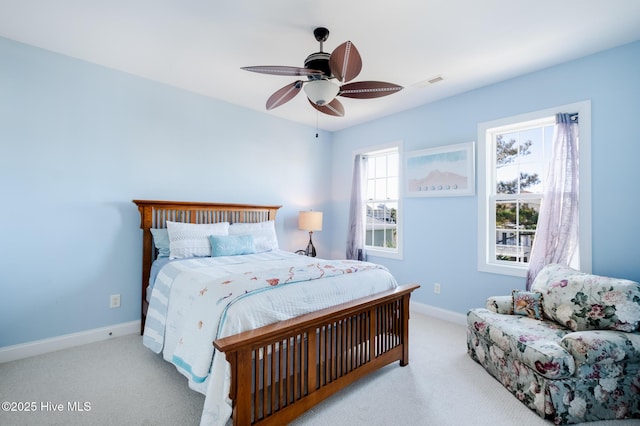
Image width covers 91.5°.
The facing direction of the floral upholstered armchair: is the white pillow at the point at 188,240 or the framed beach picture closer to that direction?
the white pillow

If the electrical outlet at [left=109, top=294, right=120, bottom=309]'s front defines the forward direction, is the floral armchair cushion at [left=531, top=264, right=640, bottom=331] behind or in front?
in front

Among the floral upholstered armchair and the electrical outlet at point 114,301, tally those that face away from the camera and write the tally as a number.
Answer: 0

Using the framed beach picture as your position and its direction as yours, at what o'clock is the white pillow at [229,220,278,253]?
The white pillow is roughly at 1 o'clock from the framed beach picture.

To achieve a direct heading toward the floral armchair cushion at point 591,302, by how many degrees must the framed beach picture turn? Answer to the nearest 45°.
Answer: approximately 90° to its left

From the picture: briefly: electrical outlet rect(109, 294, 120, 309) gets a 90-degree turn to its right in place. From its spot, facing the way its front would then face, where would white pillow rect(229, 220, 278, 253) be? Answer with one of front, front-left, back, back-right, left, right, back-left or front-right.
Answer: back

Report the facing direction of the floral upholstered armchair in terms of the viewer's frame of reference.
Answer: facing the viewer and to the left of the viewer

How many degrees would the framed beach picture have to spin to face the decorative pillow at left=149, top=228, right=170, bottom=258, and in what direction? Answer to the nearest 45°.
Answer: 0° — it already faces it

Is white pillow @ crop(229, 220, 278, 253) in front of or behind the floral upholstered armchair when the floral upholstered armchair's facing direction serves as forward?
in front

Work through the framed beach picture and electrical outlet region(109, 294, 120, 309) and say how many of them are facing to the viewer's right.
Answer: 0

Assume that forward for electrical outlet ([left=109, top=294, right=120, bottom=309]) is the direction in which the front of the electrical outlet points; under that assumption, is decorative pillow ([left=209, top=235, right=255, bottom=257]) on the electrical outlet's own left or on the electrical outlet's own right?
on the electrical outlet's own left

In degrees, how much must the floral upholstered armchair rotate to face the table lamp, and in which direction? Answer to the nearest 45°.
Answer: approximately 45° to its right

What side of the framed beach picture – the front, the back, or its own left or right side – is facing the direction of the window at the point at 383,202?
right
